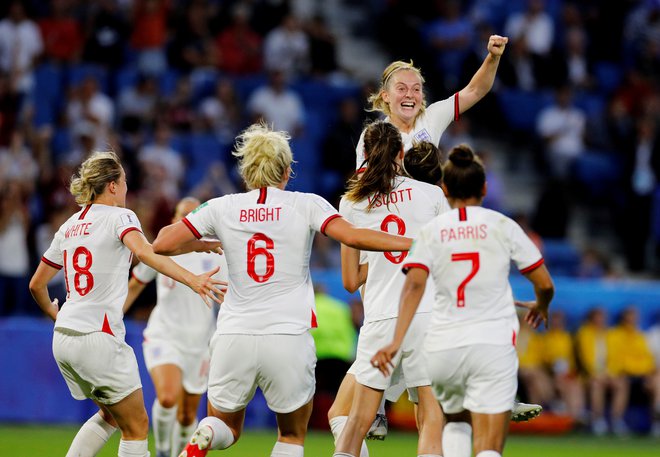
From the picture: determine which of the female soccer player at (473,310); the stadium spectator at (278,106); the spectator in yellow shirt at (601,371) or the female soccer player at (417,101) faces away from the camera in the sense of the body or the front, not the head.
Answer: the female soccer player at (473,310)

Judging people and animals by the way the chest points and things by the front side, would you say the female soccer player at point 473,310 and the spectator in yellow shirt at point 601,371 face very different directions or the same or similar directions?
very different directions

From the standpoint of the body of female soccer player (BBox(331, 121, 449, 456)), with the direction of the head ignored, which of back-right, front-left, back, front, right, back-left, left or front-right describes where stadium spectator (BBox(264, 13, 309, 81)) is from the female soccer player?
front

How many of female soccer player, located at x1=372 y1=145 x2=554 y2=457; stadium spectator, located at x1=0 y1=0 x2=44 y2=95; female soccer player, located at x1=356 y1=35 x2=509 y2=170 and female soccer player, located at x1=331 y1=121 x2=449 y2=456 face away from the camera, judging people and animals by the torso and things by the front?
2

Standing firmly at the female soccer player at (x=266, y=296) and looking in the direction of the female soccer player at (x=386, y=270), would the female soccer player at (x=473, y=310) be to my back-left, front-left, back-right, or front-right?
front-right

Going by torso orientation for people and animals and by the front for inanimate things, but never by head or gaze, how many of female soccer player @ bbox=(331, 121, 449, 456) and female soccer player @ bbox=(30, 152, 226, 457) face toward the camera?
0

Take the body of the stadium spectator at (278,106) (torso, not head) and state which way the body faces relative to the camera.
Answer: toward the camera

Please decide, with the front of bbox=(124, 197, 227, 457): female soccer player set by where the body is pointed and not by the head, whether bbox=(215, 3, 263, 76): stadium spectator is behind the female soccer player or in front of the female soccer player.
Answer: behind

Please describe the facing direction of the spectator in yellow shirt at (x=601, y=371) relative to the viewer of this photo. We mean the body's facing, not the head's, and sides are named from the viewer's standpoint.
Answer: facing the viewer

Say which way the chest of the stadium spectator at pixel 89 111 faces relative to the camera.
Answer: toward the camera

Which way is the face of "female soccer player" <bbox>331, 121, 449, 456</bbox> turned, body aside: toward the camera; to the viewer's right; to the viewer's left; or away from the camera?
away from the camera

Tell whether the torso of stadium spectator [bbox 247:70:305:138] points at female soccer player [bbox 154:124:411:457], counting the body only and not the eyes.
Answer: yes

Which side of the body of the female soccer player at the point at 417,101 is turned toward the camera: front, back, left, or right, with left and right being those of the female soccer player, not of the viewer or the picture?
front

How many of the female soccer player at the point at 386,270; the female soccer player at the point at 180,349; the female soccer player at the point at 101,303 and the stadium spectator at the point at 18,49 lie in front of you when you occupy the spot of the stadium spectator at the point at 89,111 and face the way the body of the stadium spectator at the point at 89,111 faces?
3

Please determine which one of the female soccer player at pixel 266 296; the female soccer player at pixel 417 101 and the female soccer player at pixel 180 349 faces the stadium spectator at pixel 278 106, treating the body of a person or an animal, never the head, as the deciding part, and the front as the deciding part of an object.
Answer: the female soccer player at pixel 266 296

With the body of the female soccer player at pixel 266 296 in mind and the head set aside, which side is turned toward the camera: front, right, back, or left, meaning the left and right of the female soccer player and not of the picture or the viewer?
back

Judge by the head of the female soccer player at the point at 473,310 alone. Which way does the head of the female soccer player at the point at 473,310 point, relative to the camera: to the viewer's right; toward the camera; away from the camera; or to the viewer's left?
away from the camera
